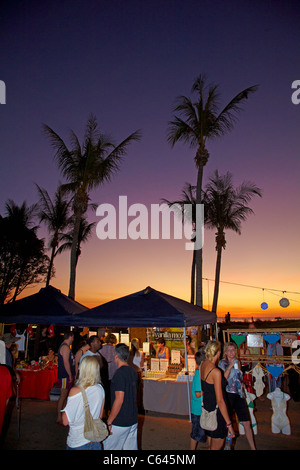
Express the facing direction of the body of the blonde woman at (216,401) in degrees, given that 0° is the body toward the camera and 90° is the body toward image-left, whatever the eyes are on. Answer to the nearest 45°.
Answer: approximately 225°

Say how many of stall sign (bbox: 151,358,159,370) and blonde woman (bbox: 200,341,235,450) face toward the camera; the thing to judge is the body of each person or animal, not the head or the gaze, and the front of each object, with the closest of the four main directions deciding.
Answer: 1

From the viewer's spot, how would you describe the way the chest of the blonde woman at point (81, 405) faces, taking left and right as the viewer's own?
facing away from the viewer and to the left of the viewer

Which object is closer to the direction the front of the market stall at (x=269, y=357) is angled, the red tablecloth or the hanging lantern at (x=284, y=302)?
the red tablecloth

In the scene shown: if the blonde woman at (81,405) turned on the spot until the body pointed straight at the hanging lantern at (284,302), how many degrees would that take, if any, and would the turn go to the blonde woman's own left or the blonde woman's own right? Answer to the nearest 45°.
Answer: approximately 90° to the blonde woman's own right

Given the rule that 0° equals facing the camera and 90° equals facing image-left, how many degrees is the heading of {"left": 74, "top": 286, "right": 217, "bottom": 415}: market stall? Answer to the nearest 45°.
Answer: approximately 0°

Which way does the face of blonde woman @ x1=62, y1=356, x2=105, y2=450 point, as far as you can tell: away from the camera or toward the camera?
away from the camera
